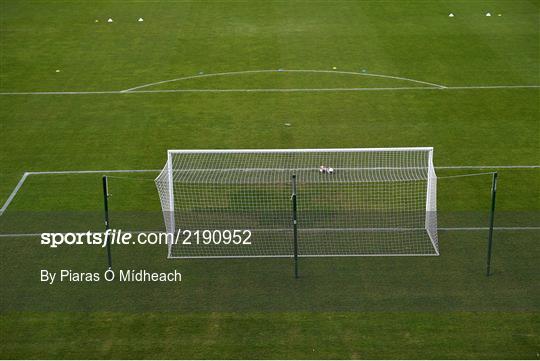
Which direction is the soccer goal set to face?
away from the camera
